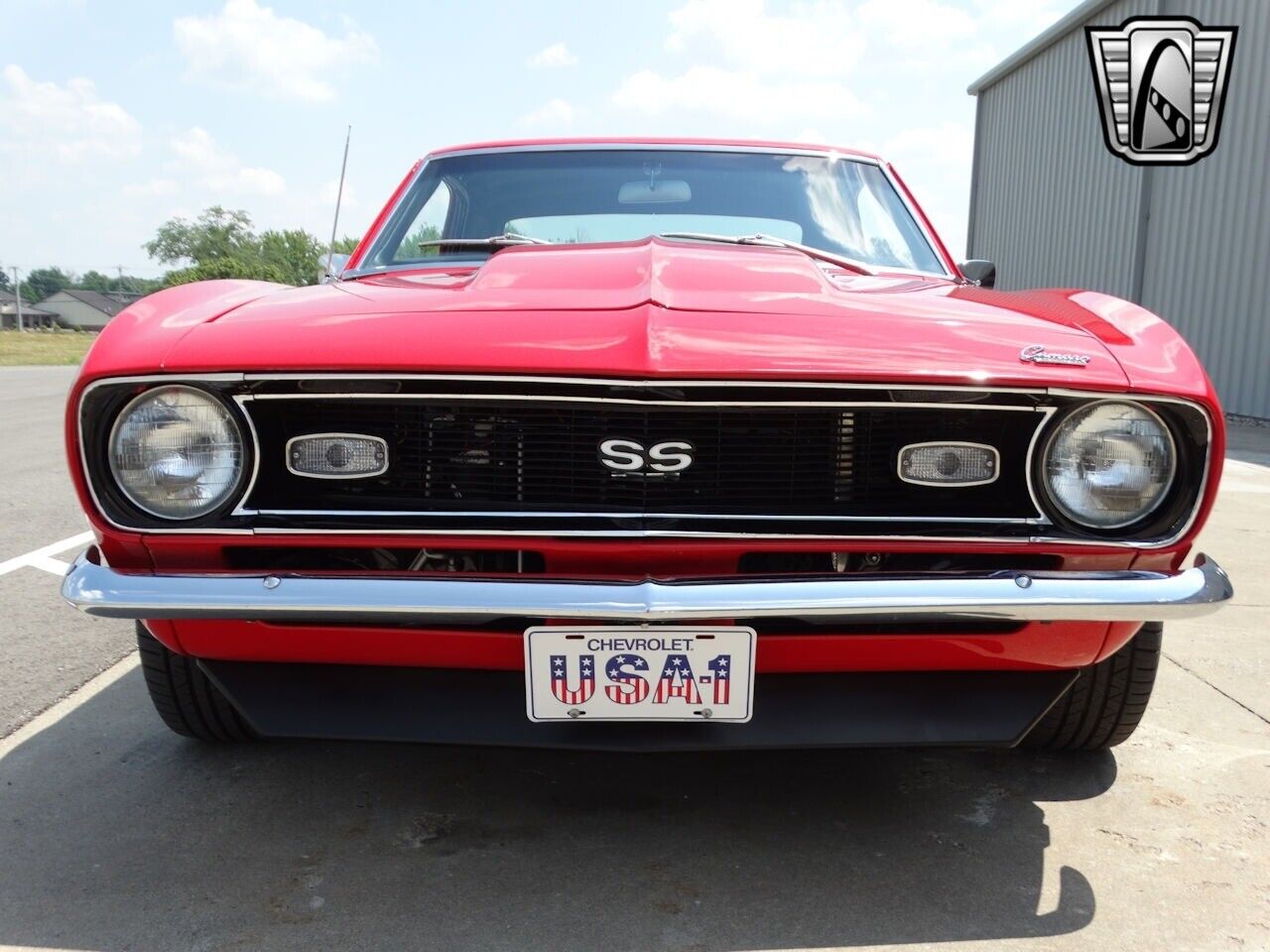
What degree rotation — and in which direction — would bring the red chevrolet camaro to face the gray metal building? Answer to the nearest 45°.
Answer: approximately 135° to its left

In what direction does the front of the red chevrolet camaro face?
toward the camera
